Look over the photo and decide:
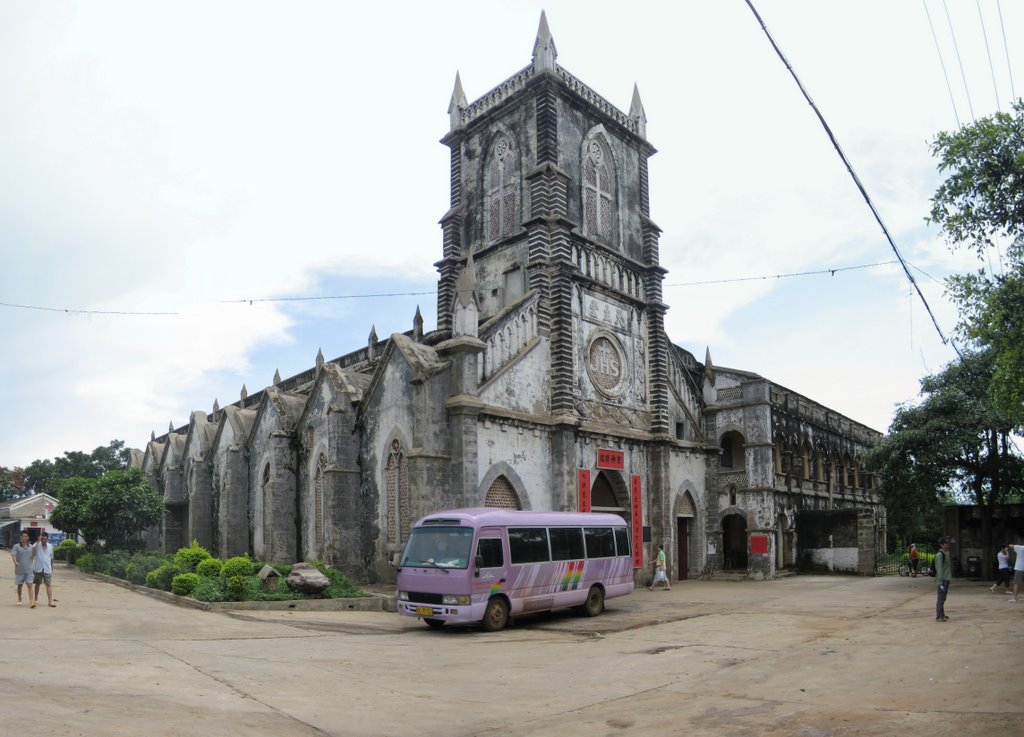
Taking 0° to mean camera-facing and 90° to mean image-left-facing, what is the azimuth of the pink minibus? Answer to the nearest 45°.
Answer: approximately 45°

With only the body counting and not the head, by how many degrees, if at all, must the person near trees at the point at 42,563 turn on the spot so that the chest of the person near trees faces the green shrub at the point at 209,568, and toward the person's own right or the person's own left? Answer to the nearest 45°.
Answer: approximately 135° to the person's own left

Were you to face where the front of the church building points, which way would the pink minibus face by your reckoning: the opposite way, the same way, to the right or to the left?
to the right

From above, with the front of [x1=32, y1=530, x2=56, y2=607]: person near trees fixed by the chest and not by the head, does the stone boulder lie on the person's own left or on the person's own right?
on the person's own left

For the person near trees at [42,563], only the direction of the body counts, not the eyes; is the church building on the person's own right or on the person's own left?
on the person's own left

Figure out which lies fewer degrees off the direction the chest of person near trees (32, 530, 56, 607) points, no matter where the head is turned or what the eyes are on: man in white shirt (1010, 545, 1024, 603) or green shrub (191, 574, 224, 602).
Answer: the man in white shirt

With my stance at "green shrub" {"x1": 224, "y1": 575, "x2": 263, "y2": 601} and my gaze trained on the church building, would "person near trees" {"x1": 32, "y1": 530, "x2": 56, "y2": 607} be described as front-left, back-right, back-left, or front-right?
back-left

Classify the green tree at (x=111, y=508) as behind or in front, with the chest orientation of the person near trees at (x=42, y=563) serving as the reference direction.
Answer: behind

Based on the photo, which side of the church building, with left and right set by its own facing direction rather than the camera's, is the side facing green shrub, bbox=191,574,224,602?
right

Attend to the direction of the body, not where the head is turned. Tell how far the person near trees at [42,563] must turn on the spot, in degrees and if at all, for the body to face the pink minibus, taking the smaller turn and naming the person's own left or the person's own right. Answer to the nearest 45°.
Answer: approximately 45° to the person's own left
